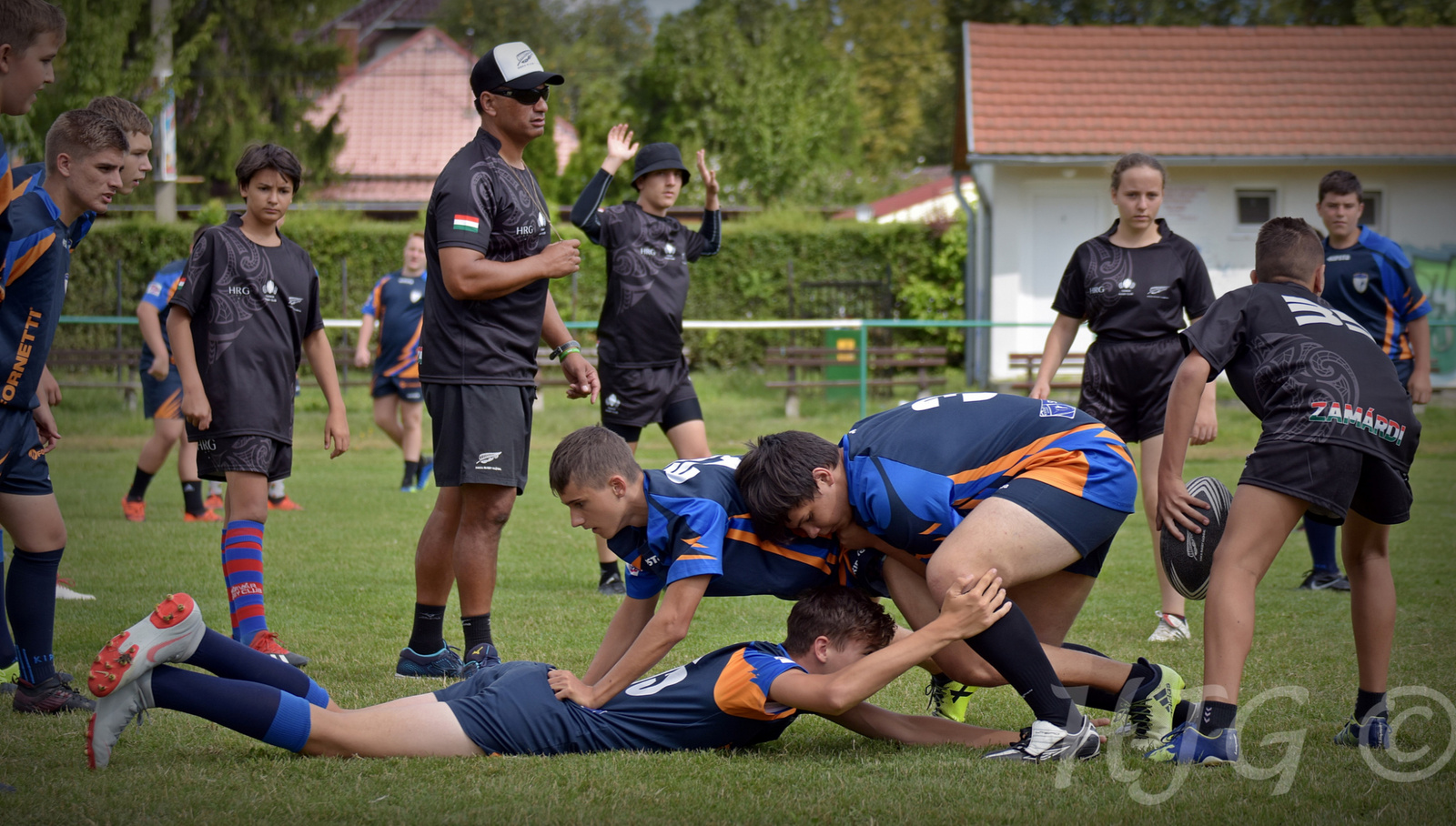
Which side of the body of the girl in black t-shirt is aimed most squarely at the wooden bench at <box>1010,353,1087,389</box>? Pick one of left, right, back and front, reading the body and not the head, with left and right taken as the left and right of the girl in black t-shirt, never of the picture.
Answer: back

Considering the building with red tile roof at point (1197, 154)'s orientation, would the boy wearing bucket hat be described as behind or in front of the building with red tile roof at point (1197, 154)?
in front

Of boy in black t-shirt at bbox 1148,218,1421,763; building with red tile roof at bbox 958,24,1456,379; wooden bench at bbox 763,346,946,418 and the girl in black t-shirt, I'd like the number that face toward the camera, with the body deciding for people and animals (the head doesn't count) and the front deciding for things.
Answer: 3

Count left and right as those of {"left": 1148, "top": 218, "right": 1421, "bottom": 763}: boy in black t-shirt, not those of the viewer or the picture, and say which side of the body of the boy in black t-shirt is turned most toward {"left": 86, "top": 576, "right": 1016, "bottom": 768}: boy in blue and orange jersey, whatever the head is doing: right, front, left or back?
left

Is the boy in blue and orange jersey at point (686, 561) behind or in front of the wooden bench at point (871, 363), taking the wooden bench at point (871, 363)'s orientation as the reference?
in front

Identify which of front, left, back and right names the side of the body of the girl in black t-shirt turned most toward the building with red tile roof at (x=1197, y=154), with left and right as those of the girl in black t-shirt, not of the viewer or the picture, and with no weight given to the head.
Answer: back

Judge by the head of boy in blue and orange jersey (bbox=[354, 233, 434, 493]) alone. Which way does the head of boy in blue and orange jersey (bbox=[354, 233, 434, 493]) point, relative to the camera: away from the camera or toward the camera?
toward the camera

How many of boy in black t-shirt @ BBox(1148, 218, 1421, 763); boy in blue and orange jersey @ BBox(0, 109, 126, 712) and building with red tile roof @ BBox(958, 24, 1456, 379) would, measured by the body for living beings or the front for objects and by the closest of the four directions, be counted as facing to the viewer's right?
1

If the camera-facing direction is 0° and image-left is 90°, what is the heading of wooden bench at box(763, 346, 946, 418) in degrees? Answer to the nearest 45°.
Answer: approximately 0°

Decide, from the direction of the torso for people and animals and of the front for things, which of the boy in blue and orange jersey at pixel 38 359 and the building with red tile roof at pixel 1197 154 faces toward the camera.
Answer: the building with red tile roof

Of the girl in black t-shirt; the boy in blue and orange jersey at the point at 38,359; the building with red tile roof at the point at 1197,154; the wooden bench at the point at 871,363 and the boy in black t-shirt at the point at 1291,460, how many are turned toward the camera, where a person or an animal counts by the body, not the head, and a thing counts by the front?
3

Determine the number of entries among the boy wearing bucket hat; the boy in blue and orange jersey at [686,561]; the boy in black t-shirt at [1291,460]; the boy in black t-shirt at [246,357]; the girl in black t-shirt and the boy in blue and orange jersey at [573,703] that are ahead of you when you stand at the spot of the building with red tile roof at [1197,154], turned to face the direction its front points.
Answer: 6

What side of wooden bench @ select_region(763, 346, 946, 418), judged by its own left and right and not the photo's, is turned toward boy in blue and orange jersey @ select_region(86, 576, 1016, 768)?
front

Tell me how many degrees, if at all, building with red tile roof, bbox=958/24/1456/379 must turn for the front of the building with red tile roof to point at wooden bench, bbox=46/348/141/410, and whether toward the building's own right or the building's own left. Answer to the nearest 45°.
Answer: approximately 45° to the building's own right

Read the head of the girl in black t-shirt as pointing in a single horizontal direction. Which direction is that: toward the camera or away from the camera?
toward the camera

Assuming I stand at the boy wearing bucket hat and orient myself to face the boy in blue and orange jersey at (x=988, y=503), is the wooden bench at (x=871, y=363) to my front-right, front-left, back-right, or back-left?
back-left

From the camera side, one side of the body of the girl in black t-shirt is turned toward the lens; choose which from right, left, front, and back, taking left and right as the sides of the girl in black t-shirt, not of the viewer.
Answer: front

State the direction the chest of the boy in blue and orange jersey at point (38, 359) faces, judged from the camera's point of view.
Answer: to the viewer's right

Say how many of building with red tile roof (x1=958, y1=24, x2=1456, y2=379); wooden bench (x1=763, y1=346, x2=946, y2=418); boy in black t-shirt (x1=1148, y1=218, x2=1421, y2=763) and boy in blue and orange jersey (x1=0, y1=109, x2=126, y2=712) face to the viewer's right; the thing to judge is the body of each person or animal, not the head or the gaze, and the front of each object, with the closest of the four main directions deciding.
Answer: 1
